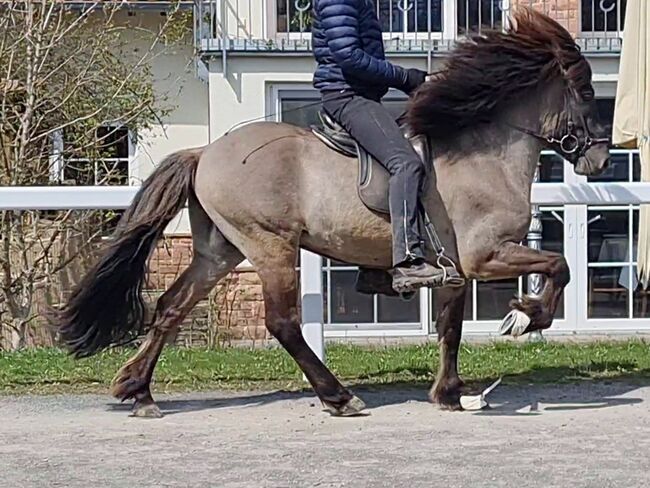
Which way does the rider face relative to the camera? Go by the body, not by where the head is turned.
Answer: to the viewer's right

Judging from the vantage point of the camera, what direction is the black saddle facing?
facing to the right of the viewer

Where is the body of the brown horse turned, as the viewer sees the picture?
to the viewer's right

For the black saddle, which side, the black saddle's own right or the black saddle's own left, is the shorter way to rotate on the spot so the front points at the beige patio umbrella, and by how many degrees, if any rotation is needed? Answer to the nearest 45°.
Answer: approximately 45° to the black saddle's own left

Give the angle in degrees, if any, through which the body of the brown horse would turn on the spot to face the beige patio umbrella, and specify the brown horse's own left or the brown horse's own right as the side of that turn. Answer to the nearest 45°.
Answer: approximately 45° to the brown horse's own left
